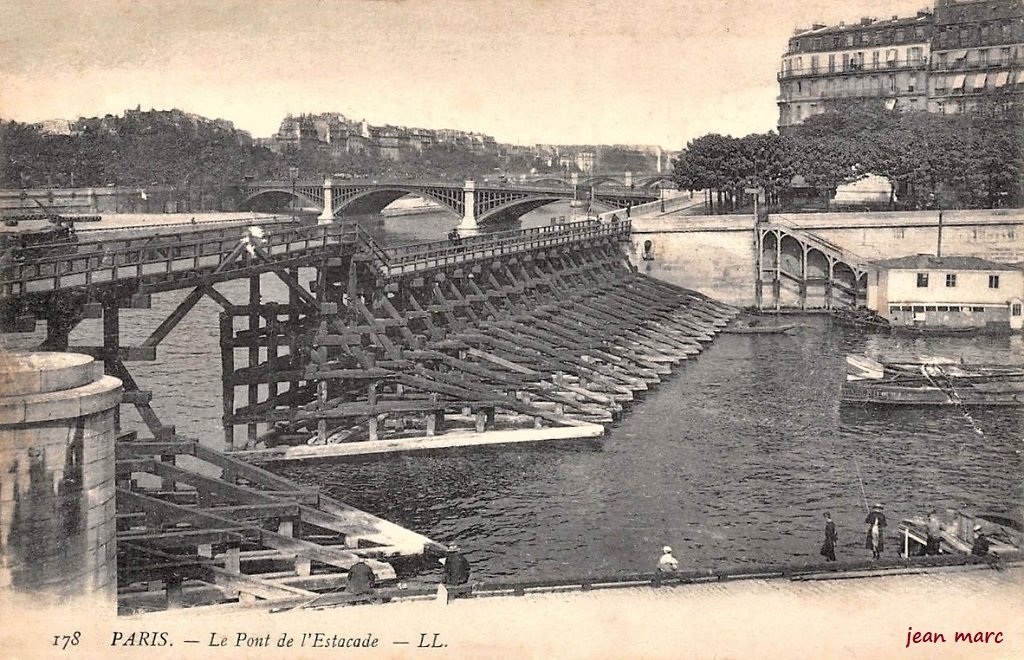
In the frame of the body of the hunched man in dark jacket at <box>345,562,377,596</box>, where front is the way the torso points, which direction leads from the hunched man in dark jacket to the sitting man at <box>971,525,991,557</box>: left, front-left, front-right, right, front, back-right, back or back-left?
right

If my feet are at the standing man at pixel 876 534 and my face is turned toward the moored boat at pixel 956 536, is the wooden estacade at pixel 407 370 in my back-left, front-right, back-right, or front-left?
back-left

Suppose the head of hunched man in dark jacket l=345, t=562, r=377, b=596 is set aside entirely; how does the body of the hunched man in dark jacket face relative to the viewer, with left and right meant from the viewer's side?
facing away from the viewer

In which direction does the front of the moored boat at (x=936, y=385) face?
to the viewer's left

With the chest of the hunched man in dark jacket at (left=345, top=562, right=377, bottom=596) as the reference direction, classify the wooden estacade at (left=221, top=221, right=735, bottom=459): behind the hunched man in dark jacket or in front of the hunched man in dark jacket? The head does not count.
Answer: in front
